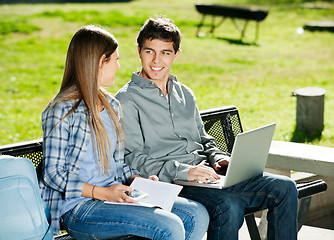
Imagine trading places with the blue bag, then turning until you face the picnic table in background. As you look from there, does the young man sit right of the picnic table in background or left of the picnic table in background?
right

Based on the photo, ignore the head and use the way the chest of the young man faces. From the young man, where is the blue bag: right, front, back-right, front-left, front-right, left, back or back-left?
right

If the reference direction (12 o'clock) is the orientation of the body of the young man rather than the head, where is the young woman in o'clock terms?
The young woman is roughly at 3 o'clock from the young man.

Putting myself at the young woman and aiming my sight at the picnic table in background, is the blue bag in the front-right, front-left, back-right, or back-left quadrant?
back-left

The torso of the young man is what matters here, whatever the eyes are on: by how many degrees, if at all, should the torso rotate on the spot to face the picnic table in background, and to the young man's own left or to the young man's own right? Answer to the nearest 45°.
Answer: approximately 135° to the young man's own left

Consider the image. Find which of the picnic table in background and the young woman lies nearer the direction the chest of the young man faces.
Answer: the young woman

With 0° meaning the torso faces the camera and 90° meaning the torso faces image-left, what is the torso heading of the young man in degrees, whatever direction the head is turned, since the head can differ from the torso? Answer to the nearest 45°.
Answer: approximately 315°
